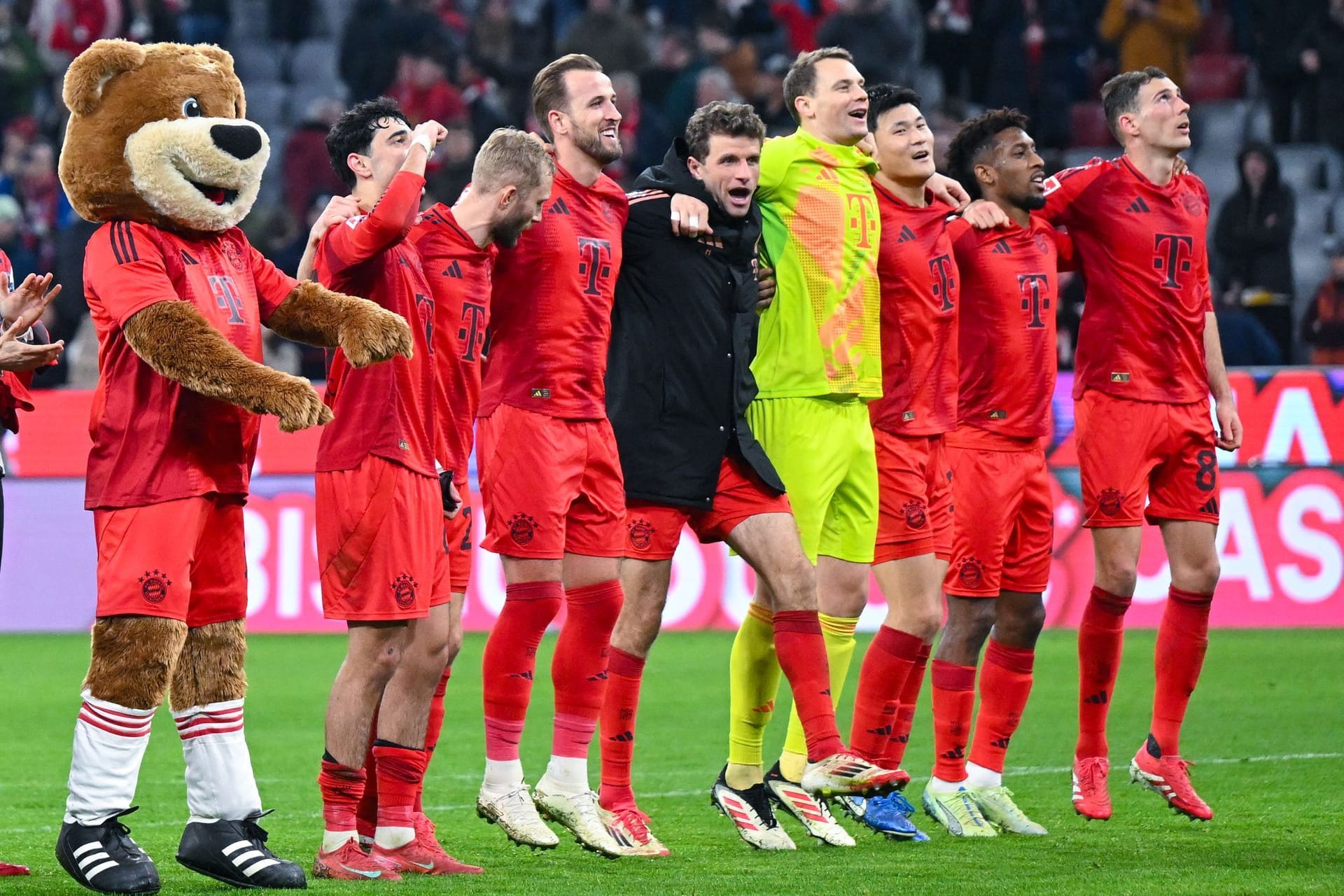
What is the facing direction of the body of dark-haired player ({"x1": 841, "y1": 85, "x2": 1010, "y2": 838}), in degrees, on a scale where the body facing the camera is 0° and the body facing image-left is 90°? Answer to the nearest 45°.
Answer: approximately 315°

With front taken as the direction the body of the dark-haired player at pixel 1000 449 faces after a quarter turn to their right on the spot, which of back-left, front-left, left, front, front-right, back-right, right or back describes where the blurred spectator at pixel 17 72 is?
right

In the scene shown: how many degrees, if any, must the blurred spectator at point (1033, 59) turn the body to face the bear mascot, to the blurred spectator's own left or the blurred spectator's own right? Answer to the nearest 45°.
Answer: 0° — they already face them

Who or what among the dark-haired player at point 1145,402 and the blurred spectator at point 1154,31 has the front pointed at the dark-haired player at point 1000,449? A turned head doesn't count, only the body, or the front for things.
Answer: the blurred spectator

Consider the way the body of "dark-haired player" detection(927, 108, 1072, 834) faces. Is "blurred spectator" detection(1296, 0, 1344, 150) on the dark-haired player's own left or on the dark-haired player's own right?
on the dark-haired player's own left

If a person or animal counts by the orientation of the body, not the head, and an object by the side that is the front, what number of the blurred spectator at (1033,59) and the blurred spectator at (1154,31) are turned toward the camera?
2

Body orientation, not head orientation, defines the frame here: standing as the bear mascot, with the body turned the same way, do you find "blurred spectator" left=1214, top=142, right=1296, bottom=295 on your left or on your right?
on your left

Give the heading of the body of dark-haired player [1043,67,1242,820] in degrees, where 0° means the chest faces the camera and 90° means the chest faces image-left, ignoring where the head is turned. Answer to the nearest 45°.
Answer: approximately 315°

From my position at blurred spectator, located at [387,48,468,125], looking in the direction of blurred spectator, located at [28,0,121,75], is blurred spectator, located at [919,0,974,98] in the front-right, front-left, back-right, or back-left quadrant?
back-right

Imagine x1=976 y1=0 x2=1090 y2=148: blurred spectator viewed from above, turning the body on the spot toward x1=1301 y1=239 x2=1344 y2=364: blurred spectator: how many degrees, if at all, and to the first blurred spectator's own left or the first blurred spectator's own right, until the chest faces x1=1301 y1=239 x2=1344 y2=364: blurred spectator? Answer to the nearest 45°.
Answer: approximately 45° to the first blurred spectator's own left

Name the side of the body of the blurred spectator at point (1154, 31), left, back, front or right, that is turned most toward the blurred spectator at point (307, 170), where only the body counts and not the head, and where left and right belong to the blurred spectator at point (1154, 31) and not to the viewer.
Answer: right
